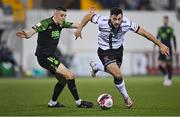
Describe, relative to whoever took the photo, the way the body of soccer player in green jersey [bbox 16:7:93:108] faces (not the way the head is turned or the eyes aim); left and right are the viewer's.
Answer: facing the viewer and to the right of the viewer

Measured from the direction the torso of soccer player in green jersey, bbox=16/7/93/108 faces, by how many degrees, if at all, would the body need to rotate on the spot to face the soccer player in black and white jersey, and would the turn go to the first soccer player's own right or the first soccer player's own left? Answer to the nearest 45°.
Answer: approximately 45° to the first soccer player's own left
